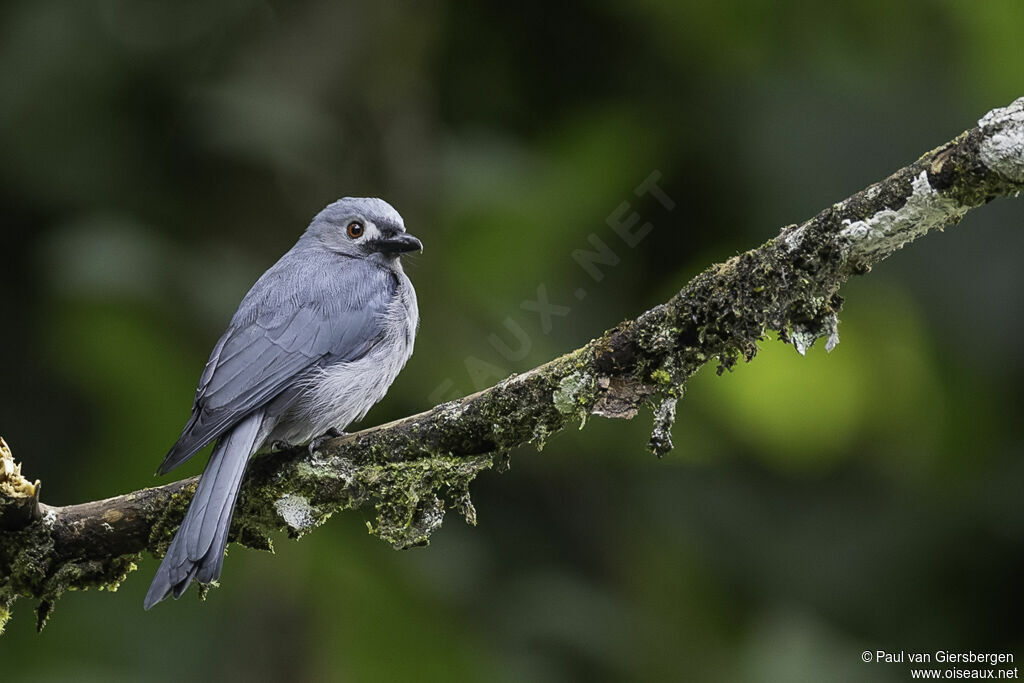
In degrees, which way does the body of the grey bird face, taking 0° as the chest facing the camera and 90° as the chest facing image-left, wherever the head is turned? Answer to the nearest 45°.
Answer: approximately 270°
